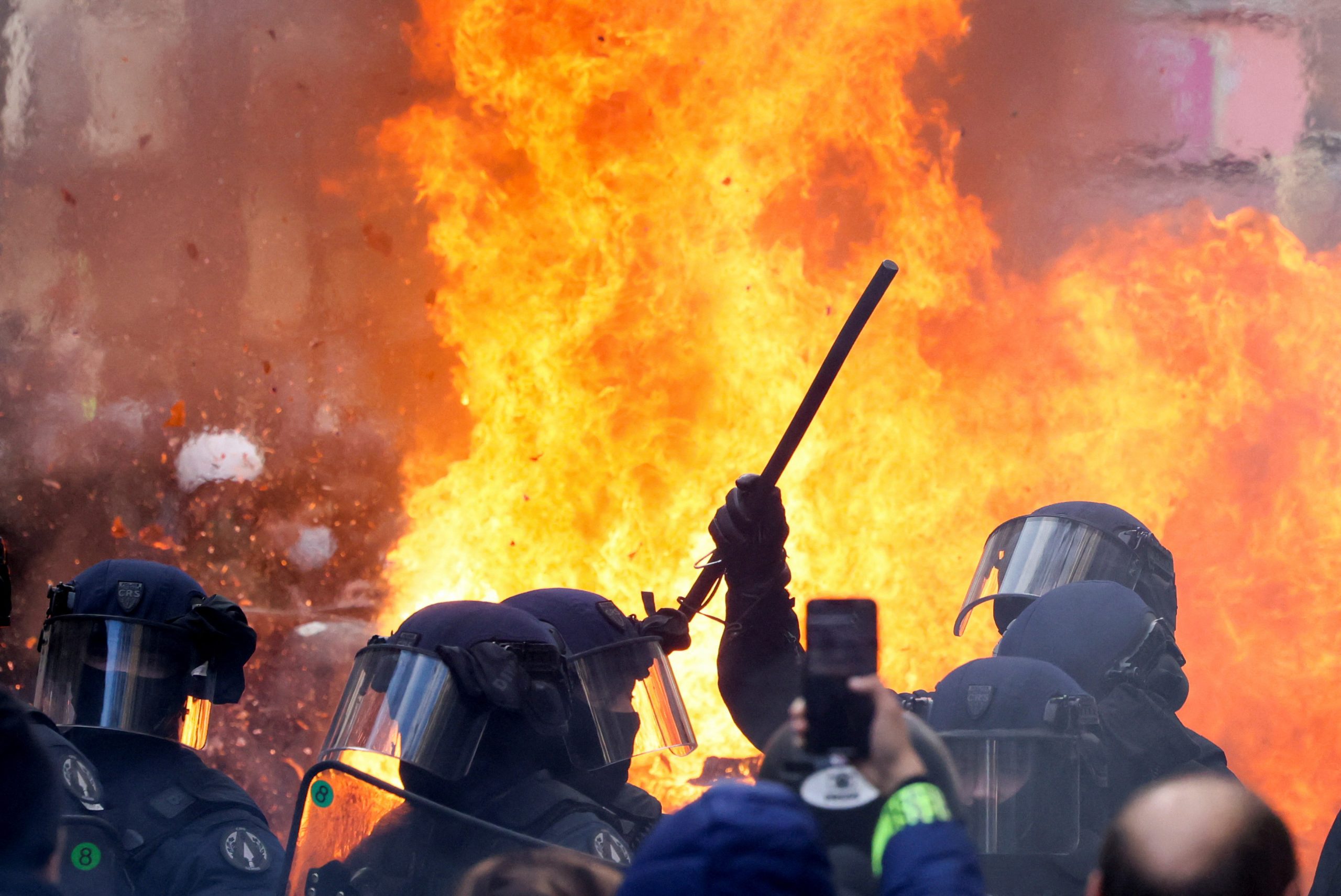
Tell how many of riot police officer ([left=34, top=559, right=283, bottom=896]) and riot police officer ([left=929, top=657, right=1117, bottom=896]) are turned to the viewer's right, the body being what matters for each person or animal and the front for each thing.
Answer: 0

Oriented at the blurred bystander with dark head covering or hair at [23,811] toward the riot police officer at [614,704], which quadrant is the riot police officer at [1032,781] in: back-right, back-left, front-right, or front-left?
front-right

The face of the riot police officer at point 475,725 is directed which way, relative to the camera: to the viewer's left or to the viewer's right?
to the viewer's left

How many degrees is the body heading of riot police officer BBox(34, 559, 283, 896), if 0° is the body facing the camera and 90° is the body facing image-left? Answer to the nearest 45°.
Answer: approximately 45°

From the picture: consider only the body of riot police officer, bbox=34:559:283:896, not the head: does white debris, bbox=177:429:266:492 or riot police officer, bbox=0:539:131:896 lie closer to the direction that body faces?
the riot police officer

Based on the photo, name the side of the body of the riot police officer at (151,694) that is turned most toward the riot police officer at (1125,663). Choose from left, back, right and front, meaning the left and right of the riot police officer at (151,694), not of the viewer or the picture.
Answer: left

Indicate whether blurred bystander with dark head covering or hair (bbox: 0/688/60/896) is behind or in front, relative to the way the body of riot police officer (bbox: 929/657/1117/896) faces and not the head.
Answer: in front

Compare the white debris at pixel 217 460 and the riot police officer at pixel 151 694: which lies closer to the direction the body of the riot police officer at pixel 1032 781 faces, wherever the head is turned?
the riot police officer

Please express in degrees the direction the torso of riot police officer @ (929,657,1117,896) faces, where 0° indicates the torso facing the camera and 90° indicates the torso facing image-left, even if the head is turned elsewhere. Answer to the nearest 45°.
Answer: approximately 45°

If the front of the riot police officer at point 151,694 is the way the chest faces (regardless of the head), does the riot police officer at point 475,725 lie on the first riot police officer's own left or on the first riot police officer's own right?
on the first riot police officer's own left

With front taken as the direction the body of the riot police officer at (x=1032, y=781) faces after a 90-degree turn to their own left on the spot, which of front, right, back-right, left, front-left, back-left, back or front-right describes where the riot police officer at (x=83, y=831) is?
back-right

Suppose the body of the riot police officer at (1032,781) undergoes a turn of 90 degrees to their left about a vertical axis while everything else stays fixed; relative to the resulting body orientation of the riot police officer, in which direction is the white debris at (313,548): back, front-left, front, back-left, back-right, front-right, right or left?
back
